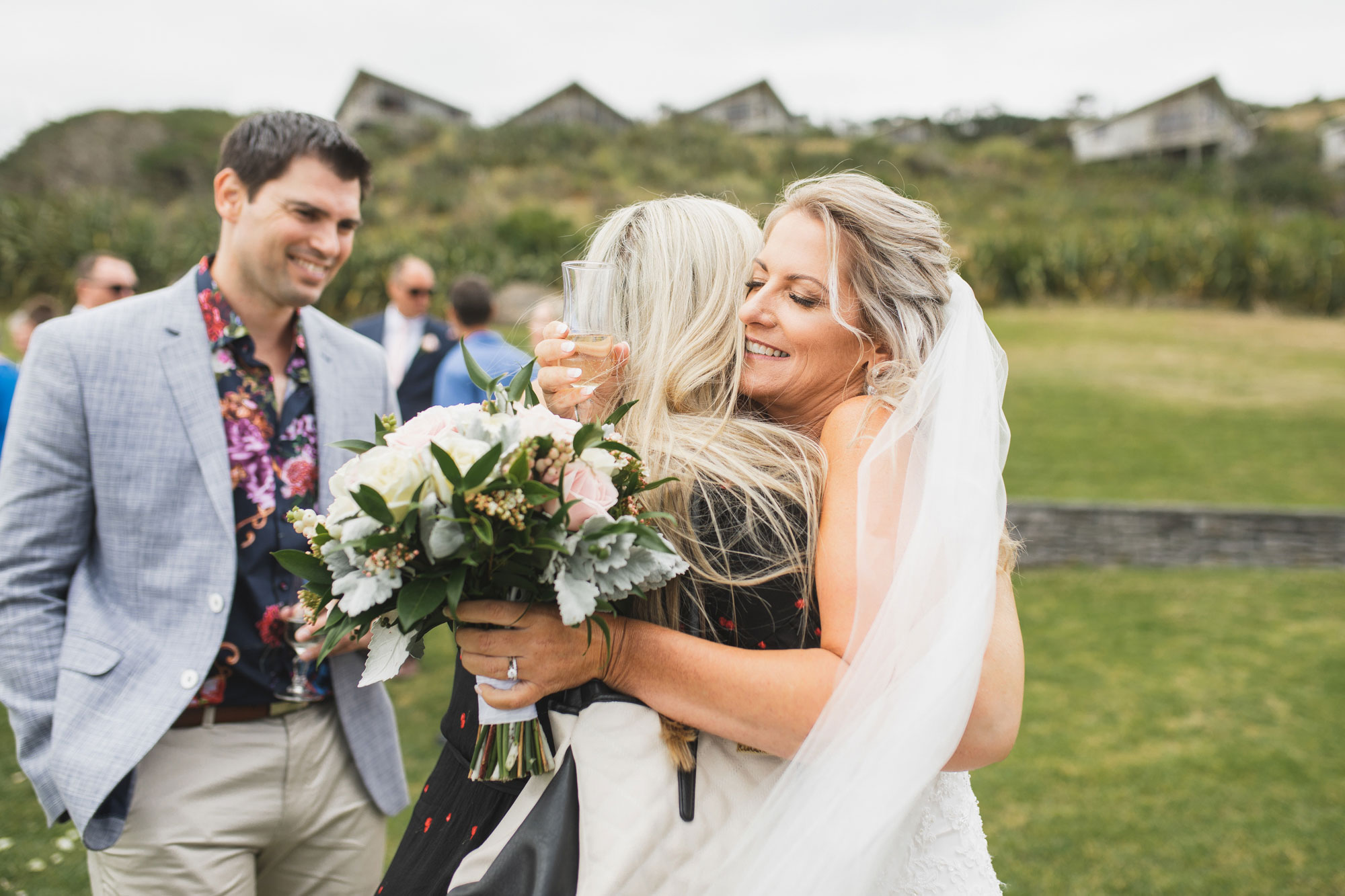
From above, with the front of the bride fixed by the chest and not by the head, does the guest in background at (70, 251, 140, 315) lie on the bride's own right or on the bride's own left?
on the bride's own right

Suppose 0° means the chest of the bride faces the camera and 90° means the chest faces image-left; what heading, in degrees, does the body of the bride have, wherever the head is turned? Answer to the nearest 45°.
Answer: approximately 90°

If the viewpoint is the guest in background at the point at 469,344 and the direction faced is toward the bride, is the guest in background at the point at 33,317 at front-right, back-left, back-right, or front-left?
back-right

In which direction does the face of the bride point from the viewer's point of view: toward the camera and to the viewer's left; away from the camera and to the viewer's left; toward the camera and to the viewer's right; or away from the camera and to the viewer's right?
toward the camera and to the viewer's left
